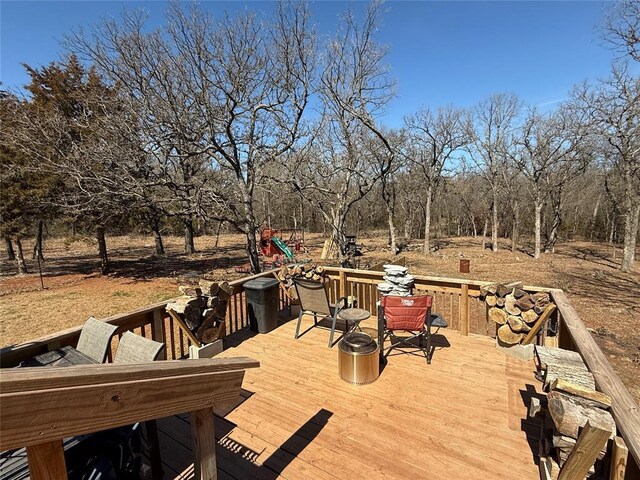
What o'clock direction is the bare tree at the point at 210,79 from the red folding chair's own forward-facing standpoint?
The bare tree is roughly at 10 o'clock from the red folding chair.

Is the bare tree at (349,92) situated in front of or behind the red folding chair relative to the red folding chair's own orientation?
in front

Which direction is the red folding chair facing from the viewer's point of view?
away from the camera

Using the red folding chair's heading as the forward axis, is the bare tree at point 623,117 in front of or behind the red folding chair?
in front

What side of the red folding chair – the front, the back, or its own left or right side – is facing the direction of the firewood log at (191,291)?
left

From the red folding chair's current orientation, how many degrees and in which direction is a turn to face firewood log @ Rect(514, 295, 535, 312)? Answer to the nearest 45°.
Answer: approximately 45° to its right

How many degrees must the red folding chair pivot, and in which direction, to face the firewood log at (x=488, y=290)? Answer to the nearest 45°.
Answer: approximately 45° to its right

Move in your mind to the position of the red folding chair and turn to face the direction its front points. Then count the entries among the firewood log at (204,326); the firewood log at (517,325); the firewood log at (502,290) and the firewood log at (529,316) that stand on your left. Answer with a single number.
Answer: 1
